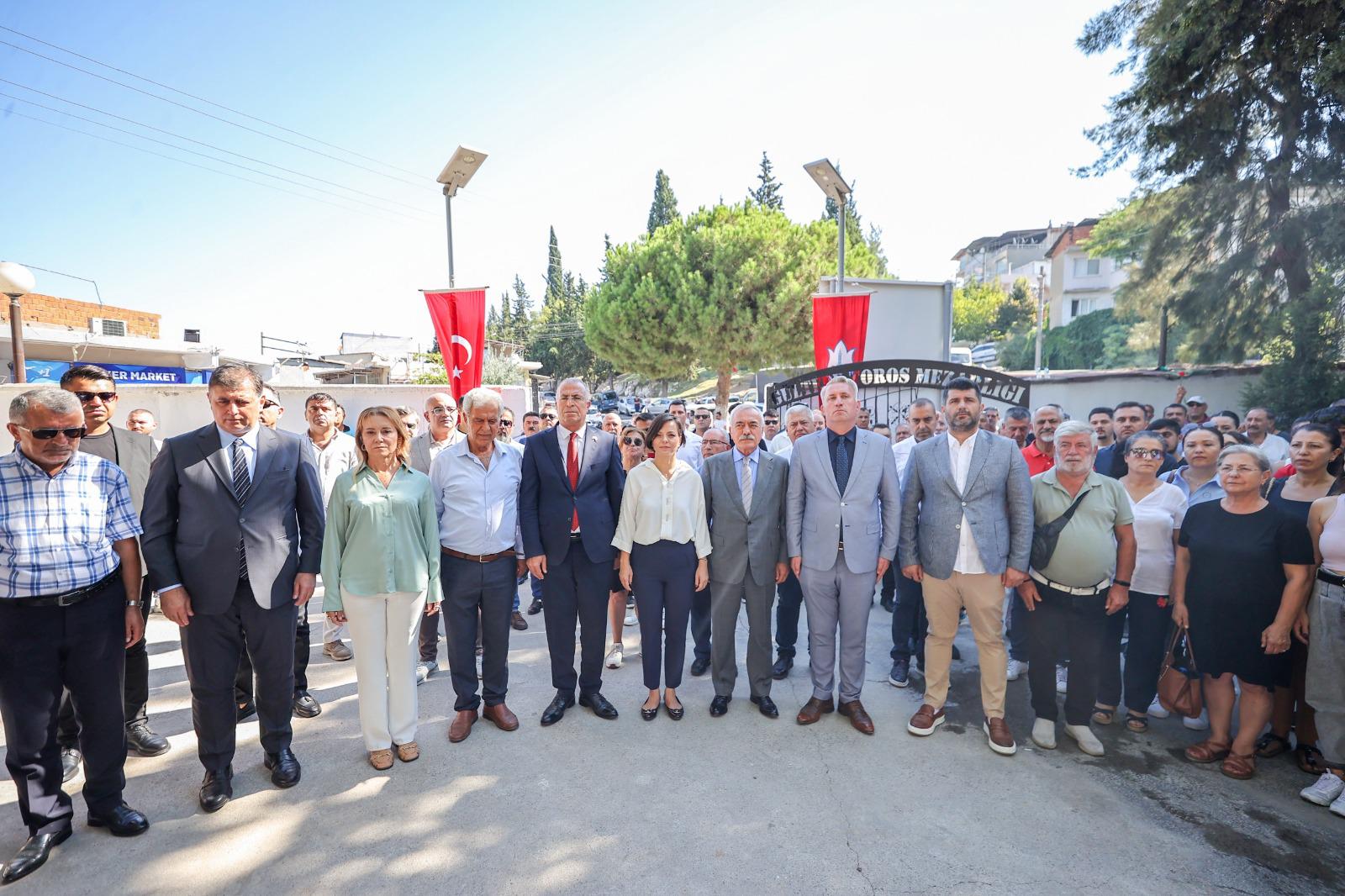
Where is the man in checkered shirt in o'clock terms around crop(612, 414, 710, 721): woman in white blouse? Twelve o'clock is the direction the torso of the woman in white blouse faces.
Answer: The man in checkered shirt is roughly at 2 o'clock from the woman in white blouse.

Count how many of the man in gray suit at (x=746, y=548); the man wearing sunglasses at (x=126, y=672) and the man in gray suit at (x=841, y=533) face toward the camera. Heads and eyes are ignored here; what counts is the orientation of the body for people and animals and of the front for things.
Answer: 3

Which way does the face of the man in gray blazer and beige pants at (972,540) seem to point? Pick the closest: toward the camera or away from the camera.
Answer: toward the camera

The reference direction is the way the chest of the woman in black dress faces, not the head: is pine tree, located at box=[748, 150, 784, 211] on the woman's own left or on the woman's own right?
on the woman's own right

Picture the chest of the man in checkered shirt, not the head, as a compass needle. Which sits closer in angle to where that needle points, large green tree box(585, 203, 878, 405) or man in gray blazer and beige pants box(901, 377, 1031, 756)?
the man in gray blazer and beige pants

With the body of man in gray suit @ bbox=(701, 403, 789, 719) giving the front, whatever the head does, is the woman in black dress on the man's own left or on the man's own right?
on the man's own left

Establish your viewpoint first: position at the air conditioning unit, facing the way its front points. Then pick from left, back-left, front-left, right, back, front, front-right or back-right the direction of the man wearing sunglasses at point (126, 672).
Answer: front

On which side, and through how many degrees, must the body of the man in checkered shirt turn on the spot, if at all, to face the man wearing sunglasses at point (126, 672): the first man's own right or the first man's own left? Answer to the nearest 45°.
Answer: approximately 180°

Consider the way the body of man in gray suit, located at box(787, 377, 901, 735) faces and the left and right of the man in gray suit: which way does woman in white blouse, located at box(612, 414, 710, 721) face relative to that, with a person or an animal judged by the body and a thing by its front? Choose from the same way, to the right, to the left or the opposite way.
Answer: the same way

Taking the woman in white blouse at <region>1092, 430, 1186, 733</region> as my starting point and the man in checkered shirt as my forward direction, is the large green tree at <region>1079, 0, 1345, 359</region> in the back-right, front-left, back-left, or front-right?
back-right

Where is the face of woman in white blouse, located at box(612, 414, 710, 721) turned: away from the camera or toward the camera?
toward the camera

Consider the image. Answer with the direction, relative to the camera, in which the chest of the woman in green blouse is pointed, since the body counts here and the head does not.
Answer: toward the camera

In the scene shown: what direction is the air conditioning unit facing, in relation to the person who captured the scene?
facing the viewer

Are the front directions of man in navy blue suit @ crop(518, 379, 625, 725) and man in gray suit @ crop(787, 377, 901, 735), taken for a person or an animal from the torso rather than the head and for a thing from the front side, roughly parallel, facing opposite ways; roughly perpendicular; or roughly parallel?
roughly parallel

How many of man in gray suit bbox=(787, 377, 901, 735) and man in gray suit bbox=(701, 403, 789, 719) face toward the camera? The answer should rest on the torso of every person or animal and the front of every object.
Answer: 2

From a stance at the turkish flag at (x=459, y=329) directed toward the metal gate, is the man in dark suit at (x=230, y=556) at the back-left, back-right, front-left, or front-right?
back-right
